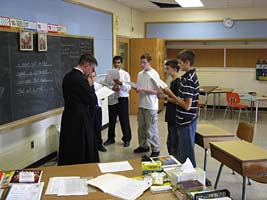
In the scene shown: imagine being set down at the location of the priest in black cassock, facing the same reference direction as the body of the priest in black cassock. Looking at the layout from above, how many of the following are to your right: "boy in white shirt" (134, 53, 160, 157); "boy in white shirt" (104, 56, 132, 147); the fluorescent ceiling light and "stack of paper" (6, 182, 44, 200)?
1

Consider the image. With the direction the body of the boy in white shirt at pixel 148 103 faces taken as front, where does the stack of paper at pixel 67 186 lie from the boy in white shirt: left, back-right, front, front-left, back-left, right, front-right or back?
front-left

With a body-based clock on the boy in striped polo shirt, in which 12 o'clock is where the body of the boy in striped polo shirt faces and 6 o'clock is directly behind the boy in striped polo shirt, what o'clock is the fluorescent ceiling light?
The fluorescent ceiling light is roughly at 3 o'clock from the boy in striped polo shirt.

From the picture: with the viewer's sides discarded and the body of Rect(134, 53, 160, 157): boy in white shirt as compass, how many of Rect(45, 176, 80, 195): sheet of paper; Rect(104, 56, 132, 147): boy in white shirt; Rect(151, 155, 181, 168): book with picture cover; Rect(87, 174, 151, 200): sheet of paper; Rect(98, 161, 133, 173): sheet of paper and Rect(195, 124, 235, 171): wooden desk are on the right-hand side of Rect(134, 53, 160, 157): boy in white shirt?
1

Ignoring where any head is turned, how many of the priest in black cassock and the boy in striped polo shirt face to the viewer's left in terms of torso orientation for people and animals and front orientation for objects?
1

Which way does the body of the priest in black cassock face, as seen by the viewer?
to the viewer's right

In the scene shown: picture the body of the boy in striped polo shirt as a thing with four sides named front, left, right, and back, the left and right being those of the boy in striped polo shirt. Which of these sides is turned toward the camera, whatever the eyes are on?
left

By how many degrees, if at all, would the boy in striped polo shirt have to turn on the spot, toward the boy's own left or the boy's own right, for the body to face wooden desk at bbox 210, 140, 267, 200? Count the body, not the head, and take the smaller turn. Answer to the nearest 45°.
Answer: approximately 135° to the boy's own left

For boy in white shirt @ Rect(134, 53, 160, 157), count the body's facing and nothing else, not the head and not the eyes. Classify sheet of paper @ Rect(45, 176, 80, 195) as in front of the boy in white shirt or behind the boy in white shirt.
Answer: in front

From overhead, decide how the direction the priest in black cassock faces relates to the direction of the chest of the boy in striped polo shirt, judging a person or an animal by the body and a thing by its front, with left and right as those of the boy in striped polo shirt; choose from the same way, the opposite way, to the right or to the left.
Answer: the opposite way

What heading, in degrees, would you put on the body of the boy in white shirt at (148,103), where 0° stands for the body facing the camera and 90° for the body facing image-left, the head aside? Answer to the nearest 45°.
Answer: approximately 45°
